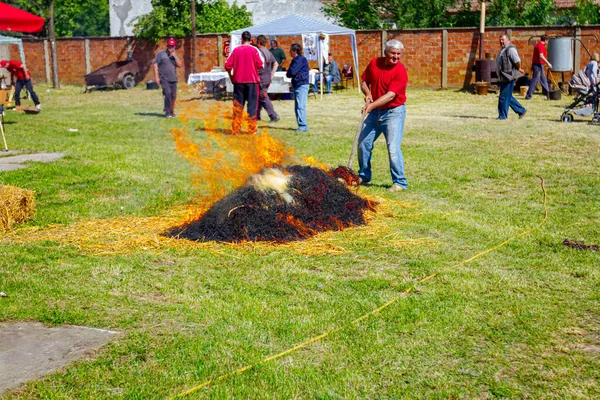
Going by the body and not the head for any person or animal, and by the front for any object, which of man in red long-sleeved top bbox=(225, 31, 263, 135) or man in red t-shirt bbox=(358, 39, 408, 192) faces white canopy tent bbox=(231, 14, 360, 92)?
man in red long-sleeved top bbox=(225, 31, 263, 135)

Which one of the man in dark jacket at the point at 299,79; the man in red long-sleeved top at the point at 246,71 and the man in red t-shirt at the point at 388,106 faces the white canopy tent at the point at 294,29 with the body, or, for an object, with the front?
the man in red long-sleeved top at the point at 246,71

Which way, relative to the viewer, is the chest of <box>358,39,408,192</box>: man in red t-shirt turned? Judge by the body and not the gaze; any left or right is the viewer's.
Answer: facing the viewer and to the left of the viewer

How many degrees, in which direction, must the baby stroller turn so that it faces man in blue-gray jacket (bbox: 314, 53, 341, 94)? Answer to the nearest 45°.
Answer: approximately 45° to its right

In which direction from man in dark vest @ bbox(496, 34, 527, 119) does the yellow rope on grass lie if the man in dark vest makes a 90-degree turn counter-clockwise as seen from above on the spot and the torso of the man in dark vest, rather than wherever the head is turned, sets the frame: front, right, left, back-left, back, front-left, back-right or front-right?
front

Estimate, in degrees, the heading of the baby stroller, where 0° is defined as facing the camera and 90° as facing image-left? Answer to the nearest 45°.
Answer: approximately 90°

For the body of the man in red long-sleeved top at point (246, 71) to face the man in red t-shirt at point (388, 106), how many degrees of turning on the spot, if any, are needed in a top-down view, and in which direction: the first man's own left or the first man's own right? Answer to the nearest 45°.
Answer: approximately 180°

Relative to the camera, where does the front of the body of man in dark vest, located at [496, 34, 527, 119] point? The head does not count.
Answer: to the viewer's left

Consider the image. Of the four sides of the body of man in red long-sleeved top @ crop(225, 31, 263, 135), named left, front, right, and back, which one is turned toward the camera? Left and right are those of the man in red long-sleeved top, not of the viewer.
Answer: back
